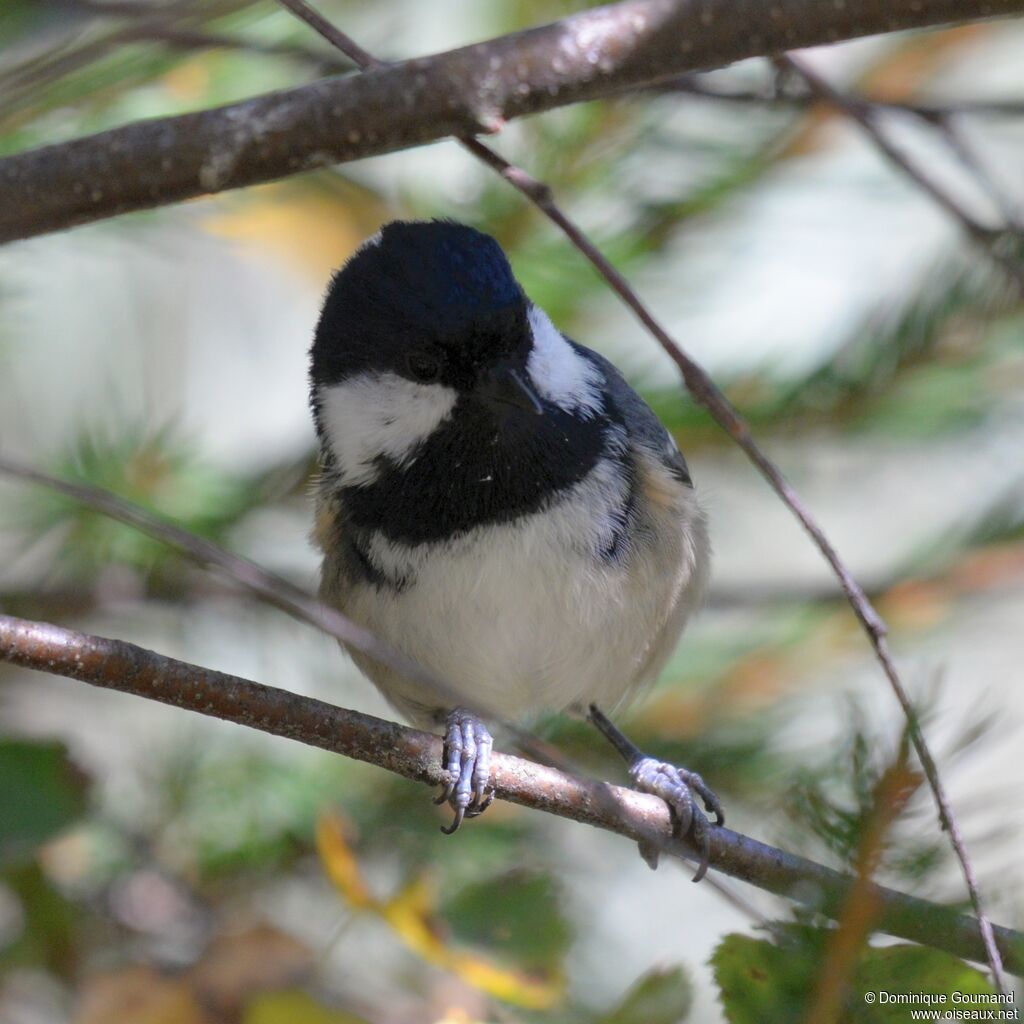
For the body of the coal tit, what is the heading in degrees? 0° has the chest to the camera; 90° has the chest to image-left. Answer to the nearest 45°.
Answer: approximately 0°

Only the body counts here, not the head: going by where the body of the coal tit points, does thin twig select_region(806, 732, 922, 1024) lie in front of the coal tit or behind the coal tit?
in front
